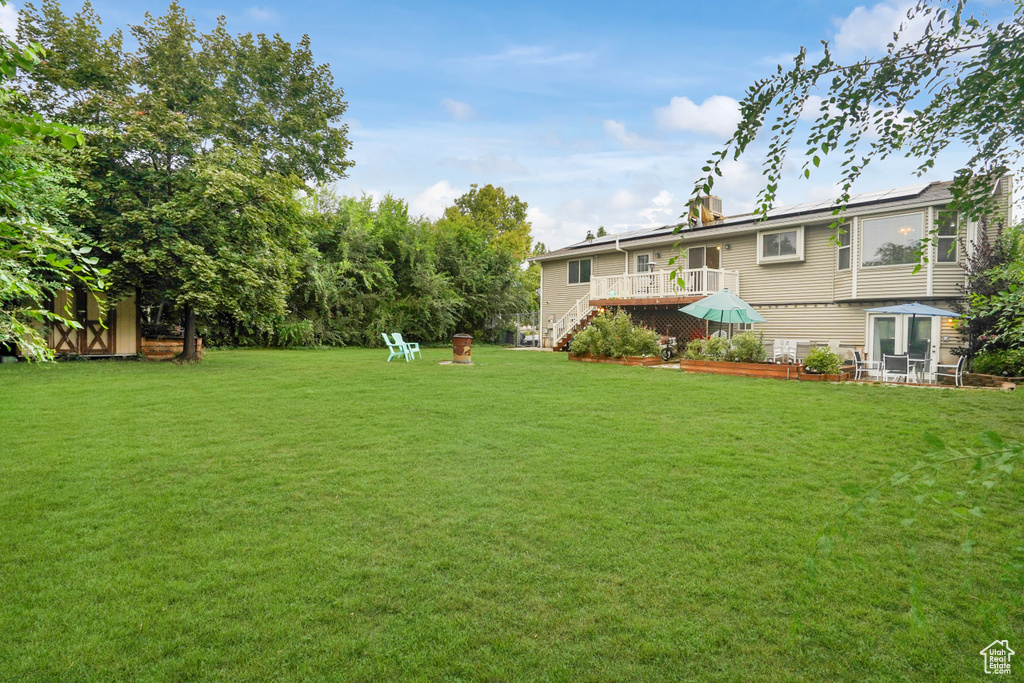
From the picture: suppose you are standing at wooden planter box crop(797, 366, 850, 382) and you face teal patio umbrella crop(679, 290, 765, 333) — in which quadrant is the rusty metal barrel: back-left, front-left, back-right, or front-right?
front-left

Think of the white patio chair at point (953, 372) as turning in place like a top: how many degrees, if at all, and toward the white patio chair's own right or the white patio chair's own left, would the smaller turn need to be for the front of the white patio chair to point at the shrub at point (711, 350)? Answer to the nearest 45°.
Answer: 0° — it already faces it

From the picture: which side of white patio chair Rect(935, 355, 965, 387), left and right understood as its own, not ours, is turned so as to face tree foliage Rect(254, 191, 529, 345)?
front

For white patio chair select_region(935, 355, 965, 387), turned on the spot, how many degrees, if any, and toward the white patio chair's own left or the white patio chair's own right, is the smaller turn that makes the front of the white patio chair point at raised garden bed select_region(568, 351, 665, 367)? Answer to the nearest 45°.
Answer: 0° — it already faces it

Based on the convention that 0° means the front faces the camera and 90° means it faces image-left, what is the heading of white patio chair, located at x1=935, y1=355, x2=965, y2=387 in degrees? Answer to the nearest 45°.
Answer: approximately 90°

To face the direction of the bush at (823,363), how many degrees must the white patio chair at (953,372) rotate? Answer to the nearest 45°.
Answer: approximately 45° to its left

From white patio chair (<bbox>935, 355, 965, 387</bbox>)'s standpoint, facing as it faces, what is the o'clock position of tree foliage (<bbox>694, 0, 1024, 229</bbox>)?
The tree foliage is roughly at 9 o'clock from the white patio chair.

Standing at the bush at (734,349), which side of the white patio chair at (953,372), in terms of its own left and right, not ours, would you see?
front

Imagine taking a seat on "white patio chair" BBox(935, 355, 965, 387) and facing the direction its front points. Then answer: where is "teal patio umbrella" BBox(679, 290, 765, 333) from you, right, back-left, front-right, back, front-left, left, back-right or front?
front

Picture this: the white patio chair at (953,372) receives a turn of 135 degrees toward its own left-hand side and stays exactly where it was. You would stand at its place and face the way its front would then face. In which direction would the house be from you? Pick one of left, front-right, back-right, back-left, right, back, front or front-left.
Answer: back
